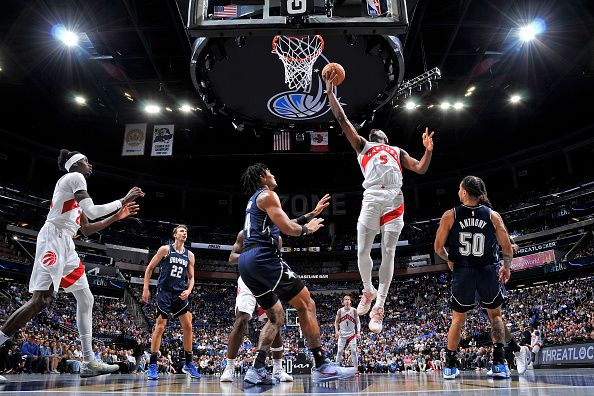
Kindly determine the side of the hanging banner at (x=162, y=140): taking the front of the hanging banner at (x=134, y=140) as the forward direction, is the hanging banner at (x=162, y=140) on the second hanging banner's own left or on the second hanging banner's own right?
on the second hanging banner's own left

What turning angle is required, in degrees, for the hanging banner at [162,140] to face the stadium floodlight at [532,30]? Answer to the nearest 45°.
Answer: approximately 45° to its left

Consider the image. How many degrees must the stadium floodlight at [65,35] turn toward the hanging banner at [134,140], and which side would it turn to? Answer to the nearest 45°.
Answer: approximately 135° to its left

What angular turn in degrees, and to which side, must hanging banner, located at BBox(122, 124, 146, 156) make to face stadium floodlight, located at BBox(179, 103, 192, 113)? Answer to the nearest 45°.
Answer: approximately 45° to its left

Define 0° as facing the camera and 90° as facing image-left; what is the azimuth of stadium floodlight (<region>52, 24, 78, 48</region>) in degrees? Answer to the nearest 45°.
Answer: approximately 0°

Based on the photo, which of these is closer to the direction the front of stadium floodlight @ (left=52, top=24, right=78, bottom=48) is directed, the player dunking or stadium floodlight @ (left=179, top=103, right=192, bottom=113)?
the player dunking

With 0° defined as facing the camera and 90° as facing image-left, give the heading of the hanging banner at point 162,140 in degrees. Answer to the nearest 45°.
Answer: approximately 0°

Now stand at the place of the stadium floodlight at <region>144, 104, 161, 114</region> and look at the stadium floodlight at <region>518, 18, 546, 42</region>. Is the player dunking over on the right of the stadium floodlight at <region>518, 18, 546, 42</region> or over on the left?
right
